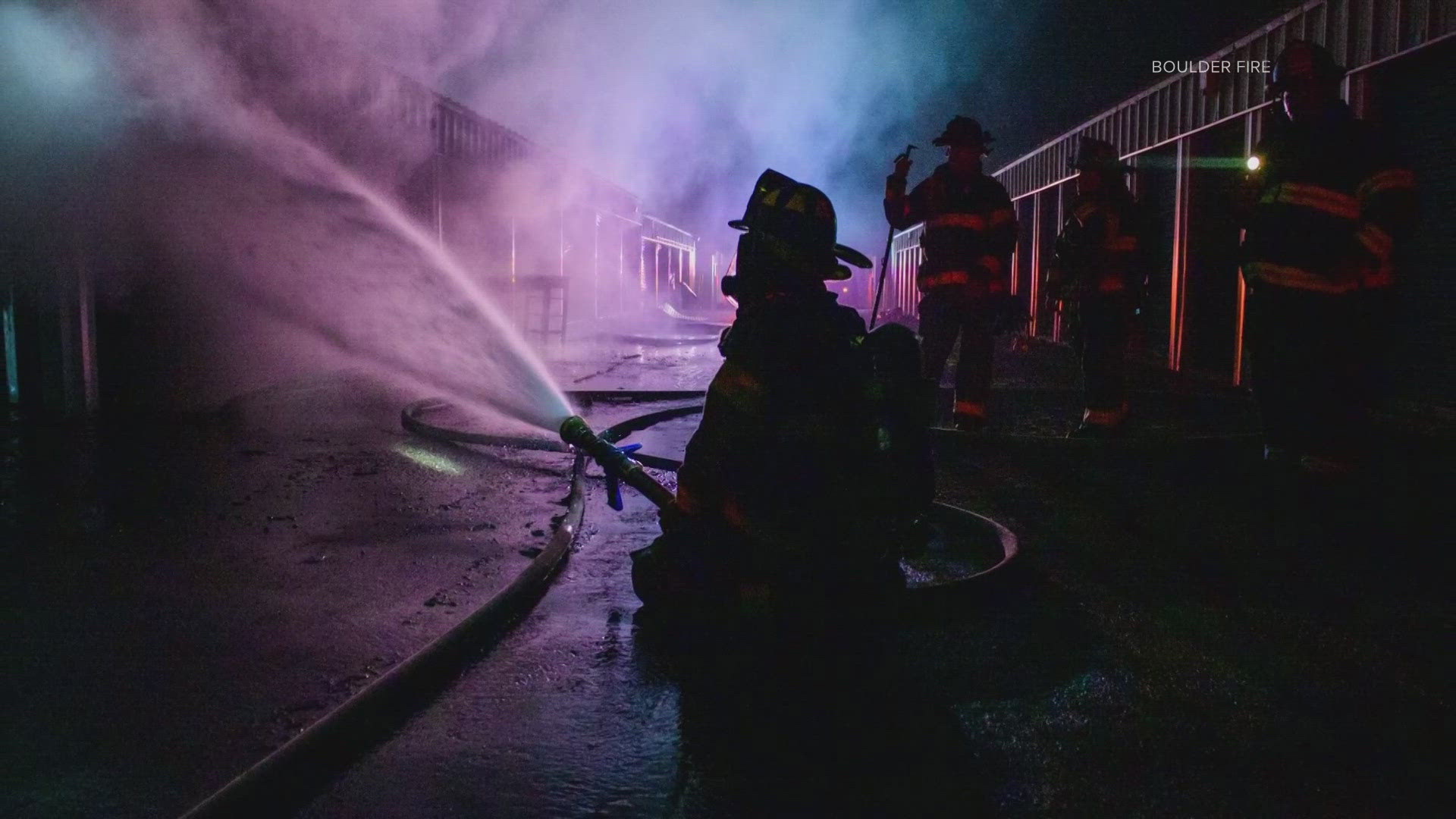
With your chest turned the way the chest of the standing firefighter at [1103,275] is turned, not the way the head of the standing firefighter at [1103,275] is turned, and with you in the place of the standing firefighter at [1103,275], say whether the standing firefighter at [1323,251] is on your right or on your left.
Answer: on your left

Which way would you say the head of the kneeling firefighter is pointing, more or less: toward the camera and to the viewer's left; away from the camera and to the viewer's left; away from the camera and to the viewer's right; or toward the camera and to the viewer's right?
away from the camera and to the viewer's left

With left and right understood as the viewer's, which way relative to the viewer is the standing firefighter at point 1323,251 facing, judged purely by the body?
facing the viewer and to the left of the viewer

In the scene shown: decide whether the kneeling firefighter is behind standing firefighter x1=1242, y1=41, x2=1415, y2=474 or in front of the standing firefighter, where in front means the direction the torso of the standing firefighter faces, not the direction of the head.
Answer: in front

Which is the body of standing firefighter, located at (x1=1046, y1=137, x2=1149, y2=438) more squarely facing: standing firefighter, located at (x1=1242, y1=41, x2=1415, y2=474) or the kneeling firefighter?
the kneeling firefighter

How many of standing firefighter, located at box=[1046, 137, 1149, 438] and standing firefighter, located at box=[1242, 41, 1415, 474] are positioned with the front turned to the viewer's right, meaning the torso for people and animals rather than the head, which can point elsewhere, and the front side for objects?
0

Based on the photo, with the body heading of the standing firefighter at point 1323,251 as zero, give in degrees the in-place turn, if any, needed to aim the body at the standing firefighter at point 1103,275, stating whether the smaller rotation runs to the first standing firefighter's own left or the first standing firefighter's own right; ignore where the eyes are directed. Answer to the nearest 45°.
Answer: approximately 90° to the first standing firefighter's own right
